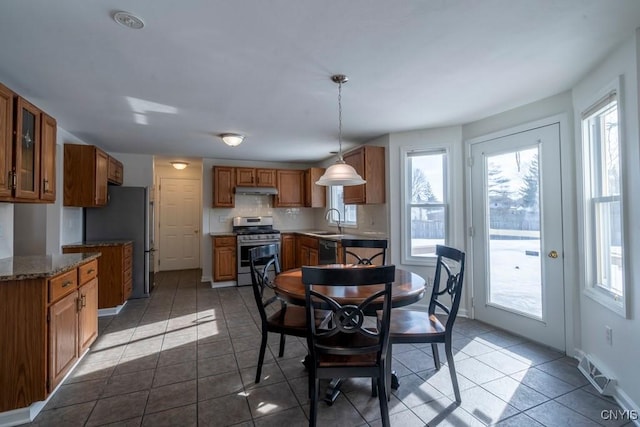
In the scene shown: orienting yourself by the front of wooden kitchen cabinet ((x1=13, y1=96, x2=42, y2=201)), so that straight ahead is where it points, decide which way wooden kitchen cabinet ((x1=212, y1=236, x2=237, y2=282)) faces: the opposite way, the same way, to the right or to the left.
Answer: to the right

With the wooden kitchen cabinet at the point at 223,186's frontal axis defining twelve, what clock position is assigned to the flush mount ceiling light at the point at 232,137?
The flush mount ceiling light is roughly at 12 o'clock from the wooden kitchen cabinet.

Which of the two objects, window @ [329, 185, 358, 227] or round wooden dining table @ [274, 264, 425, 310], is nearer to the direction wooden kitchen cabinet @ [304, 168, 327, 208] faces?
the round wooden dining table

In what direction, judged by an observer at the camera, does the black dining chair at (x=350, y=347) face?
facing away from the viewer

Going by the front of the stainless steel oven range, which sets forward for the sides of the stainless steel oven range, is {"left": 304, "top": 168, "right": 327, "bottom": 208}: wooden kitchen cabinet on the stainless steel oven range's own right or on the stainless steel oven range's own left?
on the stainless steel oven range's own left

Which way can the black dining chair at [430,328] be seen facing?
to the viewer's left
